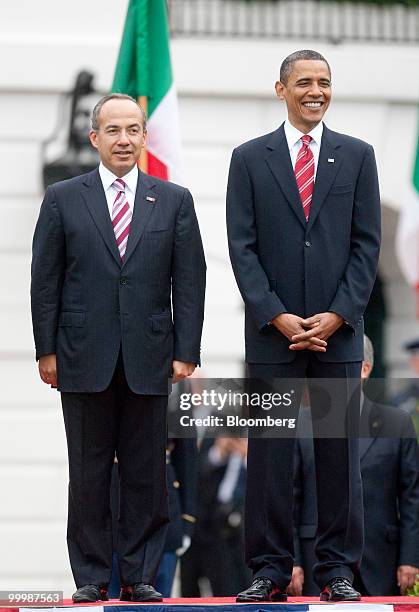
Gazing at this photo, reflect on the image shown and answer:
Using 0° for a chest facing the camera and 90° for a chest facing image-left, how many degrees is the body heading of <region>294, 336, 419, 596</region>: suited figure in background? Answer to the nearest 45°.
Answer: approximately 0°

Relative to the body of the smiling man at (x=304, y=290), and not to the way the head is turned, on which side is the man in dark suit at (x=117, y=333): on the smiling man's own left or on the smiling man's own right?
on the smiling man's own right

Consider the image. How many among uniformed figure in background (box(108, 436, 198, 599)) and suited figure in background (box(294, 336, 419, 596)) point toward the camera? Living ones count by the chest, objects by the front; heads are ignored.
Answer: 2

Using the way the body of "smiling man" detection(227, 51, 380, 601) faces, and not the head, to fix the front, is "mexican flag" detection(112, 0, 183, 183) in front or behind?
behind

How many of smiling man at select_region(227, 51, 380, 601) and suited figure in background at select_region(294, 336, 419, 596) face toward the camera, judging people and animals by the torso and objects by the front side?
2

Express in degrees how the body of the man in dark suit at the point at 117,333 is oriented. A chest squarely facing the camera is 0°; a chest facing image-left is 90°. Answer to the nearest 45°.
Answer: approximately 0°
